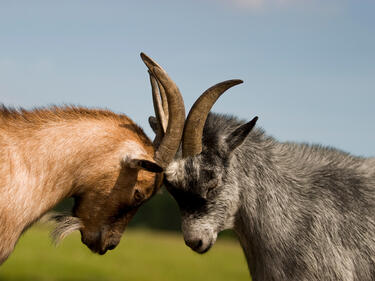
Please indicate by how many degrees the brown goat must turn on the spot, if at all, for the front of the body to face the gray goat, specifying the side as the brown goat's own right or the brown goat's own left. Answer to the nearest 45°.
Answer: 0° — it already faces it

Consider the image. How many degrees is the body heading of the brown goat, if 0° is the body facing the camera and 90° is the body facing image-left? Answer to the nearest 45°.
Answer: approximately 270°
